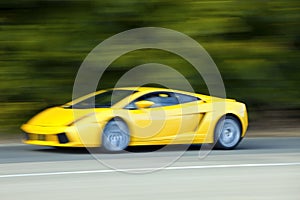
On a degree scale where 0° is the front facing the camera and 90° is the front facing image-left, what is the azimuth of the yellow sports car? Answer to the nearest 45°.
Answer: approximately 45°
